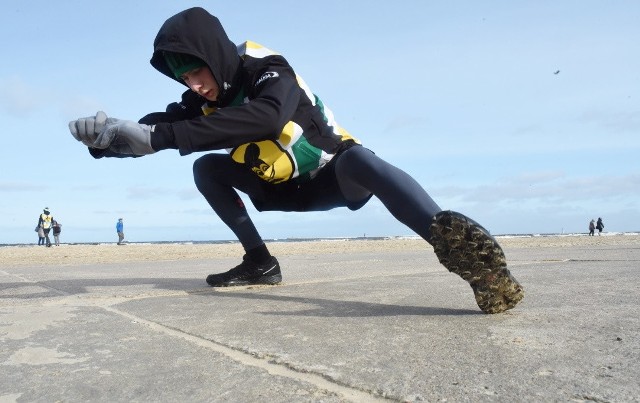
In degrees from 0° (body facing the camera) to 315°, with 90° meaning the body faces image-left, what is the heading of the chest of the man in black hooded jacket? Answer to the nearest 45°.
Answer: approximately 45°

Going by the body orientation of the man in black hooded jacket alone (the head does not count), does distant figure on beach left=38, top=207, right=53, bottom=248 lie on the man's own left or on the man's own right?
on the man's own right
